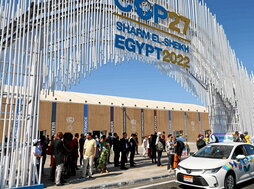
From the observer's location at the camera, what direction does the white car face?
facing the viewer and to the left of the viewer

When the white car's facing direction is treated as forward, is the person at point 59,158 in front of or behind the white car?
in front
